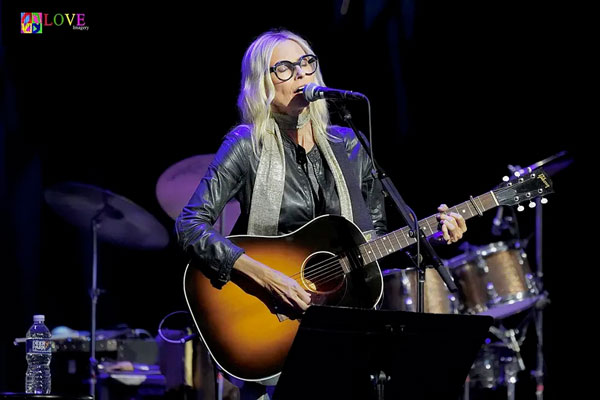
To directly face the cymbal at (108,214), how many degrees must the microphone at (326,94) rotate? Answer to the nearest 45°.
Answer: approximately 45° to its right

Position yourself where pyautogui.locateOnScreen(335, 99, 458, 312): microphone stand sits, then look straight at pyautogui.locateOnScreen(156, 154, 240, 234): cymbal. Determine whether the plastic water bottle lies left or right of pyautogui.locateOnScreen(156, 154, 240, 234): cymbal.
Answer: left

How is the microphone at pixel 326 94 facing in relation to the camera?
to the viewer's left

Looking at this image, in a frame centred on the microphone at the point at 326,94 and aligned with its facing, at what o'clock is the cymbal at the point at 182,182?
The cymbal is roughly at 2 o'clock from the microphone.
